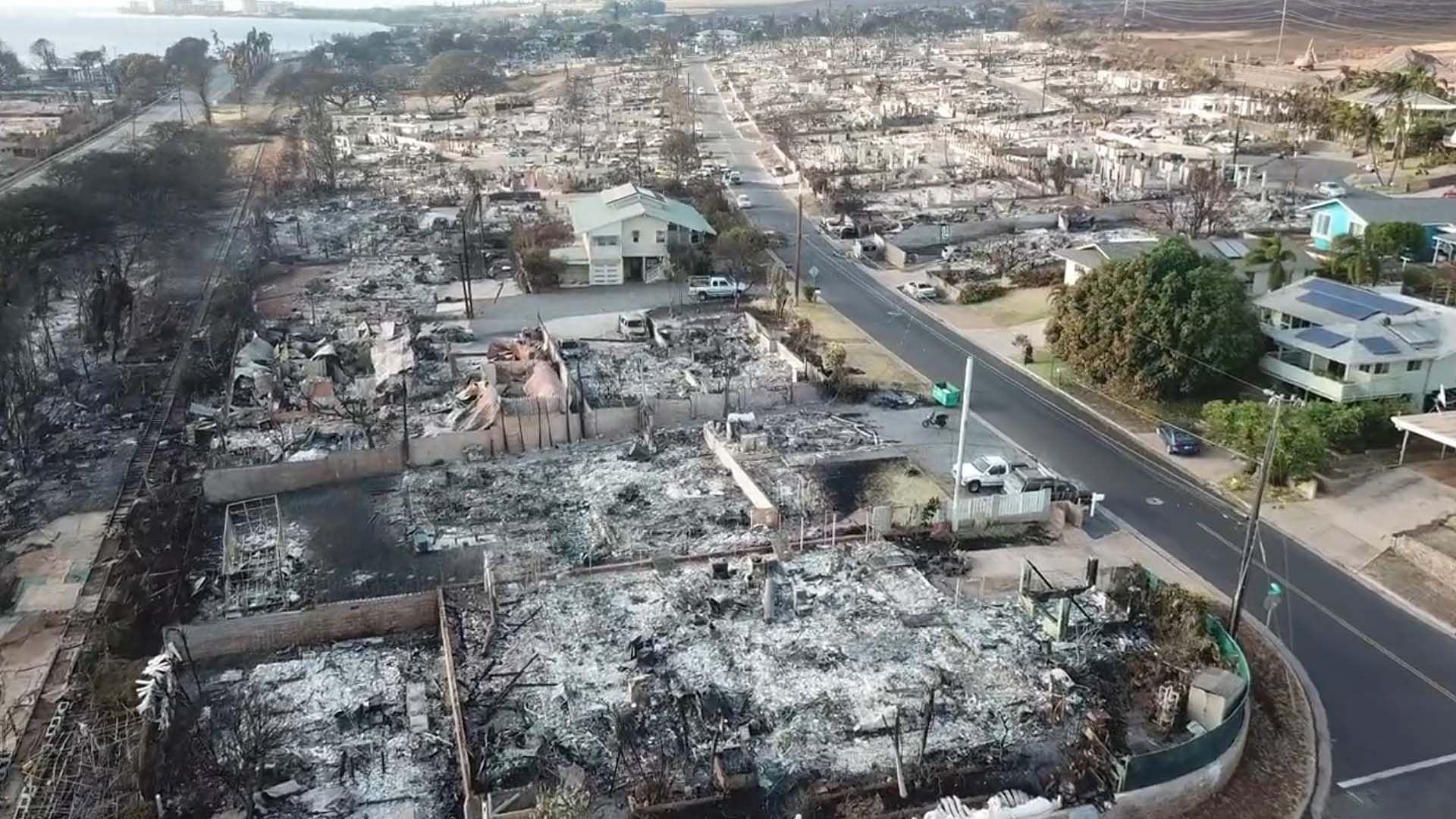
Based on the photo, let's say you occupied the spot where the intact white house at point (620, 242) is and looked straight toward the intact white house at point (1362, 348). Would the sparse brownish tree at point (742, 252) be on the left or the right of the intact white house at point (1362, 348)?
left

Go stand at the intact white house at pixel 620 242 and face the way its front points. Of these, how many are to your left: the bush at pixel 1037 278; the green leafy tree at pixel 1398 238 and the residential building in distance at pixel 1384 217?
3

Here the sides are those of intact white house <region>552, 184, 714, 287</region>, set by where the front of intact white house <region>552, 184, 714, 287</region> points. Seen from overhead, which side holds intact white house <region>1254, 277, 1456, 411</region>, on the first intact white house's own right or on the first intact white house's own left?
on the first intact white house's own left

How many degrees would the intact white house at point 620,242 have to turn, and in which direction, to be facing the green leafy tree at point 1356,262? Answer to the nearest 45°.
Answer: approximately 90° to its left

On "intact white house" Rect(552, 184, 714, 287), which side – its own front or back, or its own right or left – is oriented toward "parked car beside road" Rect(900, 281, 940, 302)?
left

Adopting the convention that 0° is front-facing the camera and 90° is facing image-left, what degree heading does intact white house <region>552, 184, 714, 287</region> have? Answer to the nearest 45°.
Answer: approximately 0°

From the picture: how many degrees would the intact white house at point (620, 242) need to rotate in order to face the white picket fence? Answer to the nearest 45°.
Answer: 0° — it already faces it

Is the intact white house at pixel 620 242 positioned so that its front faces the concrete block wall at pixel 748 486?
yes

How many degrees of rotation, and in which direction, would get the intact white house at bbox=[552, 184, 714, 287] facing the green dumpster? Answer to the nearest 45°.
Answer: approximately 45° to its left

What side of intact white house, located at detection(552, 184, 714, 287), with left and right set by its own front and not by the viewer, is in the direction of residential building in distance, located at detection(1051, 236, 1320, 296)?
left
